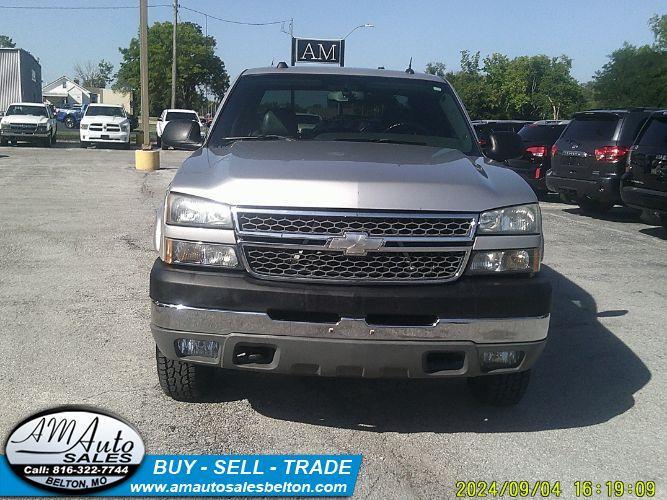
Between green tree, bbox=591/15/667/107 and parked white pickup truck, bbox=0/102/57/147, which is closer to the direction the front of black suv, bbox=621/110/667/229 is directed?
the green tree

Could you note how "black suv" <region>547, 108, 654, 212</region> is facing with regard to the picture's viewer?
facing away from the viewer and to the right of the viewer

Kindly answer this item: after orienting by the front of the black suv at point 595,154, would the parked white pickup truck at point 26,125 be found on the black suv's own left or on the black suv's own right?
on the black suv's own left

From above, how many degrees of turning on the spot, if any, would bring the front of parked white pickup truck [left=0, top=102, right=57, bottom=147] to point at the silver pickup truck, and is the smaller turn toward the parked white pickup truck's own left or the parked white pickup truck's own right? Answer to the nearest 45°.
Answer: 0° — it already faces it

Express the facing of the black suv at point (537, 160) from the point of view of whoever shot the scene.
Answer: facing away from the viewer and to the right of the viewer

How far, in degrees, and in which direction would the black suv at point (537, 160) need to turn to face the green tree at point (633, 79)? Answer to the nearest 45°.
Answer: approximately 45° to its left

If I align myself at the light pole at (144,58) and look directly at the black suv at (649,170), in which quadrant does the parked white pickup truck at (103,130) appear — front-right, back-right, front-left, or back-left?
back-left

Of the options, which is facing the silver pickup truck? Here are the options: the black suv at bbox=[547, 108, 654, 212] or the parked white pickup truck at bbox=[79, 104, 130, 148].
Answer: the parked white pickup truck

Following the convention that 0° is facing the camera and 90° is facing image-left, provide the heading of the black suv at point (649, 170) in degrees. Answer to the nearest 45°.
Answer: approximately 225°

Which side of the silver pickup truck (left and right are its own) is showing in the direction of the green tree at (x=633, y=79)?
back
